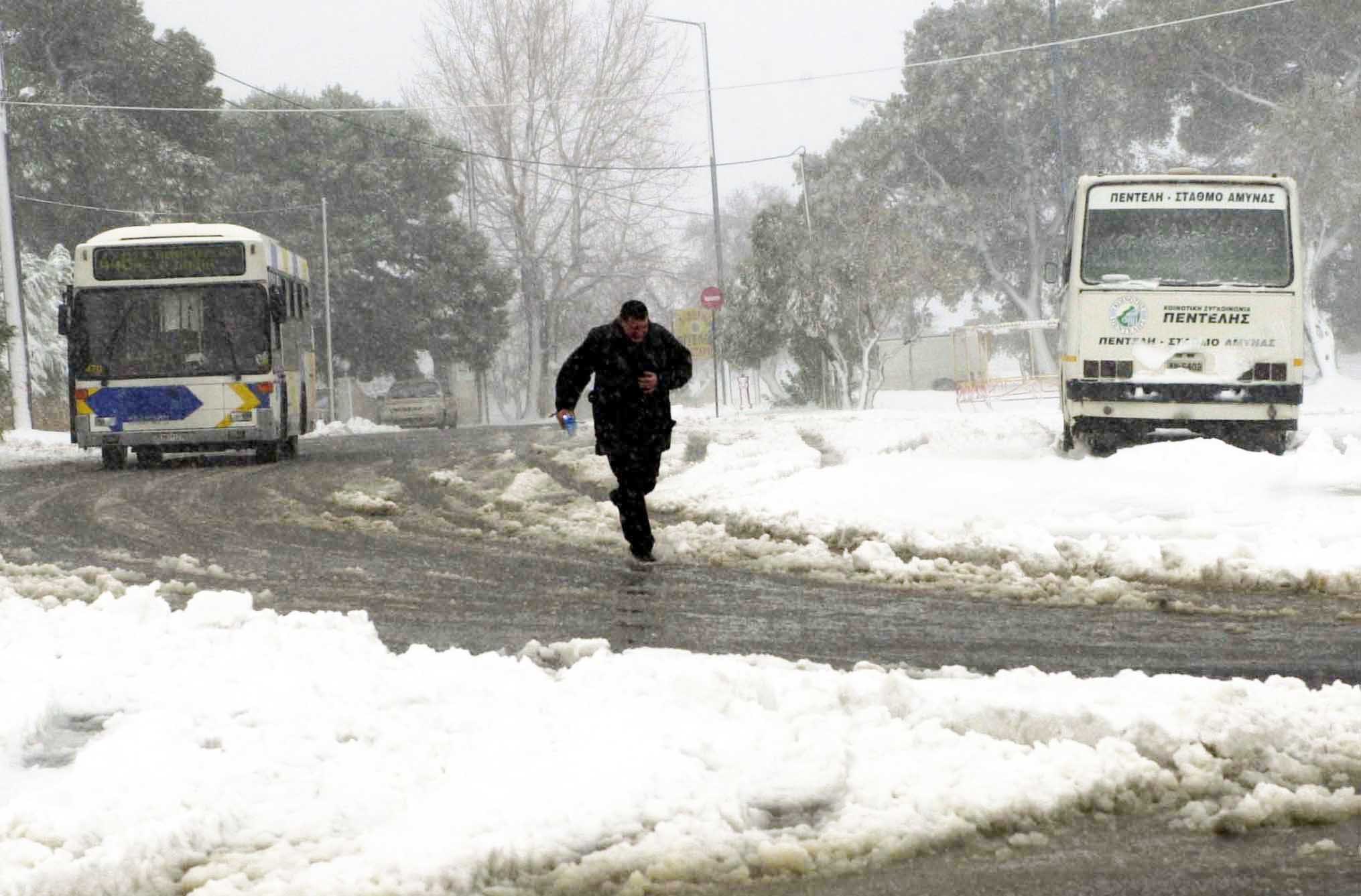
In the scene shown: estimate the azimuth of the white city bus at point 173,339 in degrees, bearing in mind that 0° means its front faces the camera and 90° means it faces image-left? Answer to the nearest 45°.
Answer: approximately 0°

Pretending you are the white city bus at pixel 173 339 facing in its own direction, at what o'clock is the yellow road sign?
The yellow road sign is roughly at 7 o'clock from the white city bus.

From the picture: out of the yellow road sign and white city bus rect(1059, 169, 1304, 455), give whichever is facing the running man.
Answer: the yellow road sign

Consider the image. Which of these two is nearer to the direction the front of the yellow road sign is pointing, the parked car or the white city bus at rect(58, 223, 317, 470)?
the white city bus

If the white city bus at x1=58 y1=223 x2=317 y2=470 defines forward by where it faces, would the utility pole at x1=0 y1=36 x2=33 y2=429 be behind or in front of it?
behind

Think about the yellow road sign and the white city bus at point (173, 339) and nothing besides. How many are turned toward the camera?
2

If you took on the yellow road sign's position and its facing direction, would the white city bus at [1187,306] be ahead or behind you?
ahead

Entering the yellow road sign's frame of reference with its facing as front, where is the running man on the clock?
The running man is roughly at 12 o'clock from the yellow road sign.
